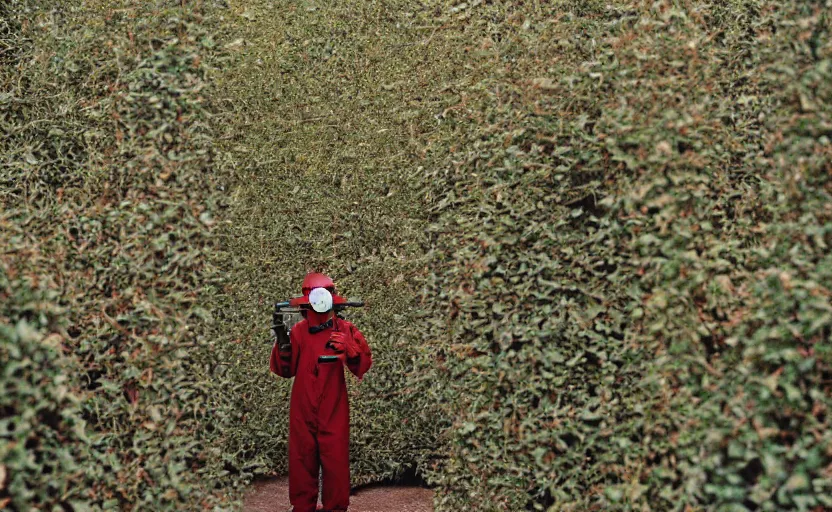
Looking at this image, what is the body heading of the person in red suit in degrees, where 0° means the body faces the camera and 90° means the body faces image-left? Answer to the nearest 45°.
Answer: approximately 0°
